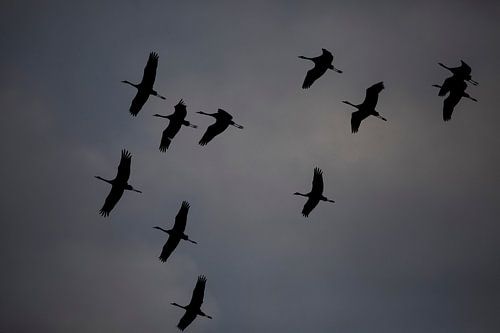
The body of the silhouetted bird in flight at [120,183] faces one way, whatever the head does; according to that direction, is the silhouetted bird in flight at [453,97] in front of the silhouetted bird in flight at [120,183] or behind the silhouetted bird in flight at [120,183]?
behind

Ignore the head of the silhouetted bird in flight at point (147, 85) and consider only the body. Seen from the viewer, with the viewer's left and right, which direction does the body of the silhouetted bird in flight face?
facing to the left of the viewer

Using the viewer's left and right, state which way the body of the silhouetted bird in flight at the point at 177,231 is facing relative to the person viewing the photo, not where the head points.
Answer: facing to the left of the viewer

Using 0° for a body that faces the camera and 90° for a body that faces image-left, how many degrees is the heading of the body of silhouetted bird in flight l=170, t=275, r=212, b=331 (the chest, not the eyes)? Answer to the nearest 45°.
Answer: approximately 90°

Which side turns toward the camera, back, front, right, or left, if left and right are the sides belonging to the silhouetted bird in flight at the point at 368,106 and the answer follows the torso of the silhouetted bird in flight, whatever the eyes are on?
left

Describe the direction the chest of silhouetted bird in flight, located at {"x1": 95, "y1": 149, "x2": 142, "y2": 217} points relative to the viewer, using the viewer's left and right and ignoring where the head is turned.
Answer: facing to the left of the viewer

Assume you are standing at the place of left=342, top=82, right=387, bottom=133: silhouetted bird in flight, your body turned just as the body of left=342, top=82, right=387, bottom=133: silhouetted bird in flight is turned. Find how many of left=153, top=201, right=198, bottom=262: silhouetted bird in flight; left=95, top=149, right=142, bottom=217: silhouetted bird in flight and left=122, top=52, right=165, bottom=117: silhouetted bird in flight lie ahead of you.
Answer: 3

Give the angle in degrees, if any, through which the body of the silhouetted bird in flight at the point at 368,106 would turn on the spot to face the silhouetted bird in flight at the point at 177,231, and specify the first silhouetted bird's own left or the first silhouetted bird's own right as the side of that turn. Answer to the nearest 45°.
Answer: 0° — it already faces it
